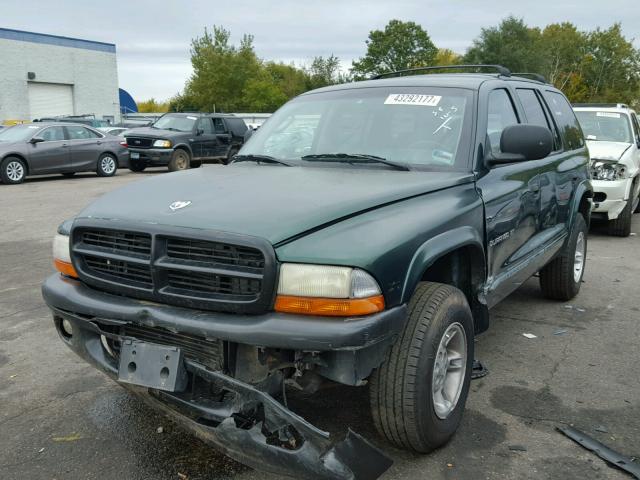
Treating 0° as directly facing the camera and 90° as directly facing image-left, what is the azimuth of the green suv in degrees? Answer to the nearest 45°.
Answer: approximately 45°

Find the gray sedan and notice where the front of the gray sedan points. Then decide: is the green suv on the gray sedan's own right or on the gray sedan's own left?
on the gray sedan's own left

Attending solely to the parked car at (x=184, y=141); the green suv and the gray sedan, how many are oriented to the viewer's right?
0

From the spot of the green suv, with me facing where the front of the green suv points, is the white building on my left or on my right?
on my right

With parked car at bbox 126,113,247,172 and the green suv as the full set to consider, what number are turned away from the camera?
0

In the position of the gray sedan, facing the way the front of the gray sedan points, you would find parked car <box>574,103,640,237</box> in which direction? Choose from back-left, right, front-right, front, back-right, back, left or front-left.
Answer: left

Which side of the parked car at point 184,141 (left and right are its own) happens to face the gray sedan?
front

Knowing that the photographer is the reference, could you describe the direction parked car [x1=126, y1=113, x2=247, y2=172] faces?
facing the viewer and to the left of the viewer

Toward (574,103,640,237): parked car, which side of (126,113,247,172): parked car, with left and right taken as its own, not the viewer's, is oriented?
left

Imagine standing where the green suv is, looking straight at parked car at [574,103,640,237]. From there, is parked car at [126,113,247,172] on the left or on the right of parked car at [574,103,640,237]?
left

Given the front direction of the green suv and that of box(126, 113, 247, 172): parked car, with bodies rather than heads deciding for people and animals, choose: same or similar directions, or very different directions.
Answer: same or similar directions

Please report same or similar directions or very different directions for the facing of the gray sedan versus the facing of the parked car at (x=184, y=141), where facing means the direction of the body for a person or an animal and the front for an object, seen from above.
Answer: same or similar directions

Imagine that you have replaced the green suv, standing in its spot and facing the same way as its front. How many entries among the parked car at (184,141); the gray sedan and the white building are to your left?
0
